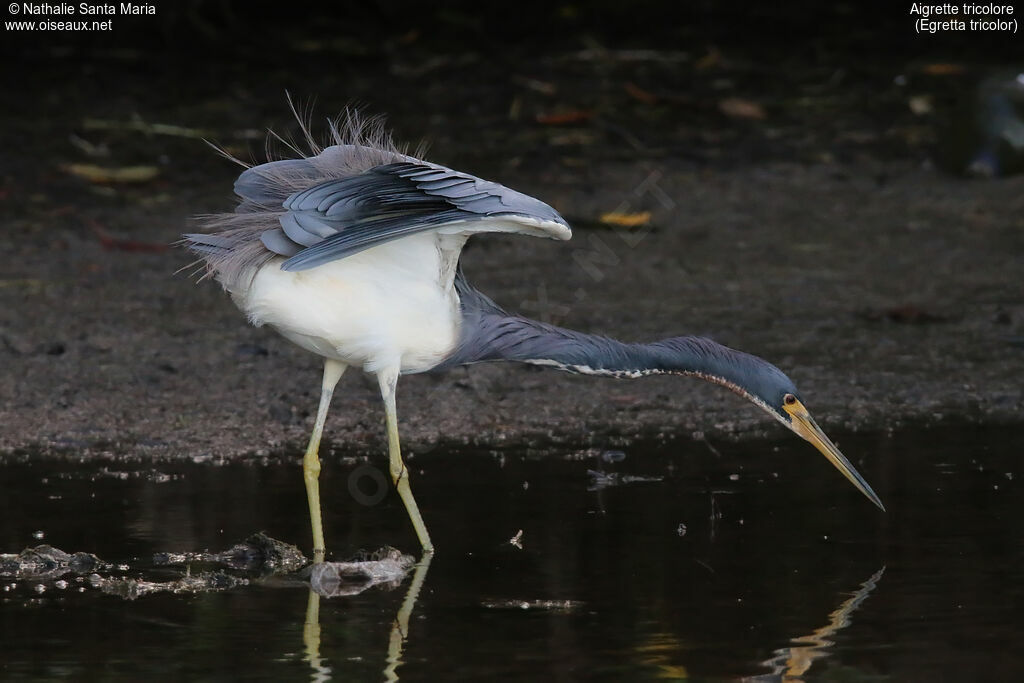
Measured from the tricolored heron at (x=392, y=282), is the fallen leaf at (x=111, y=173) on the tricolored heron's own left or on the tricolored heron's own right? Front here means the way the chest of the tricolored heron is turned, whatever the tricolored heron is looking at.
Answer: on the tricolored heron's own left

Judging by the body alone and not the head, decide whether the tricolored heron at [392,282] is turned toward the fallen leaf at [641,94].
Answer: no

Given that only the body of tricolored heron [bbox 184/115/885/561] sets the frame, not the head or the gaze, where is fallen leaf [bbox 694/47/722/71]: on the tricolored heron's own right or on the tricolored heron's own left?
on the tricolored heron's own left

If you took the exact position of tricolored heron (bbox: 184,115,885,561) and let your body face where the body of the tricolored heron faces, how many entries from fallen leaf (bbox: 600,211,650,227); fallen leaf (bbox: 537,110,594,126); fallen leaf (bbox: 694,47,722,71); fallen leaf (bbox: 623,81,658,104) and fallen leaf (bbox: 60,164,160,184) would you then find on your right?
0

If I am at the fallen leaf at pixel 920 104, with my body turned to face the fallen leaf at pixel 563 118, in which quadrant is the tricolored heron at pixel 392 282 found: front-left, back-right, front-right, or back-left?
front-left

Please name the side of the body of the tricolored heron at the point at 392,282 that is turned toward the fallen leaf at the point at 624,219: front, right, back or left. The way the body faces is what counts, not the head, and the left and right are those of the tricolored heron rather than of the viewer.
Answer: left

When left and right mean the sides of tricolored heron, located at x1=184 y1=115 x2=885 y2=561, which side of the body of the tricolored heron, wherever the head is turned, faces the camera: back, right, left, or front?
right

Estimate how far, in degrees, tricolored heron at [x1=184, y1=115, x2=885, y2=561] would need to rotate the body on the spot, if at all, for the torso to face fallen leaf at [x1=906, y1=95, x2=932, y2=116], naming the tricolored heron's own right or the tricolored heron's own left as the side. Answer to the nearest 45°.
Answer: approximately 45° to the tricolored heron's own left

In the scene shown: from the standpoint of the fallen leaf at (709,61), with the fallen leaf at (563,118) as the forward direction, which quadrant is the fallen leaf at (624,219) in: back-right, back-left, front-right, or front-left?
front-left

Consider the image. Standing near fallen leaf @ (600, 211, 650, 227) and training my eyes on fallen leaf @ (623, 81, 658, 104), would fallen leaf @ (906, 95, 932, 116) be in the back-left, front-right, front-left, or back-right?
front-right
